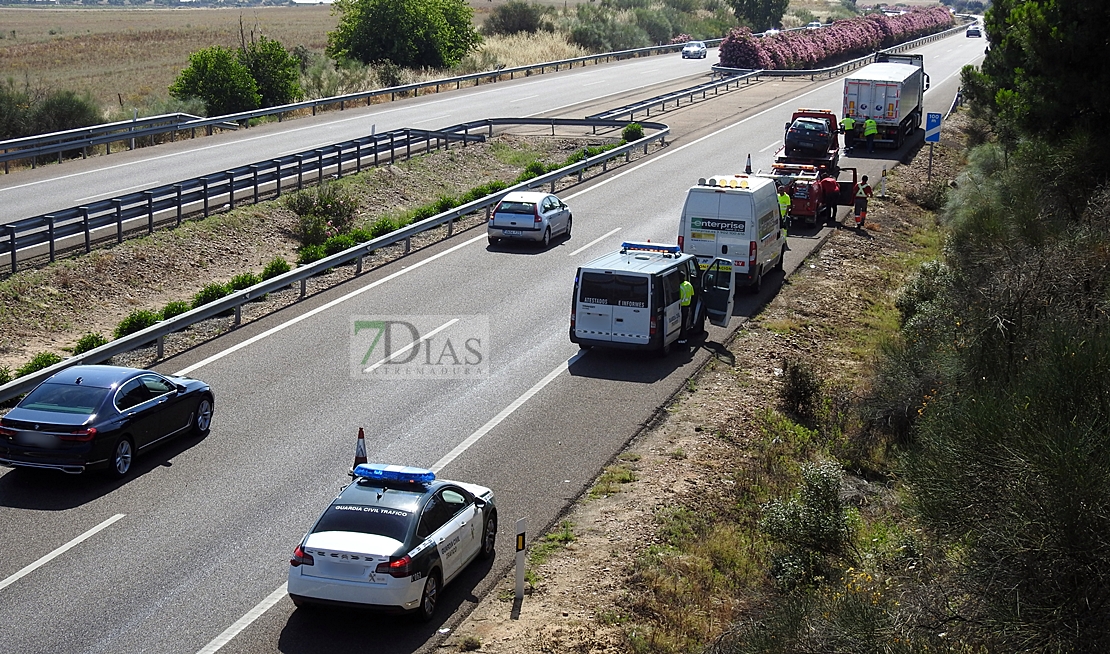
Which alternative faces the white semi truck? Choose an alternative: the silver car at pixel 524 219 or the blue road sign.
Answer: the silver car

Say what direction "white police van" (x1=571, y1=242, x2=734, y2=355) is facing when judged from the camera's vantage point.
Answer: facing away from the viewer and to the right of the viewer

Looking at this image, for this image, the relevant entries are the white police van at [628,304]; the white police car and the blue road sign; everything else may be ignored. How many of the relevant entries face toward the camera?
1

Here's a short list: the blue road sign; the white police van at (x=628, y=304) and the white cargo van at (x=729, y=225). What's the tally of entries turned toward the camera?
1

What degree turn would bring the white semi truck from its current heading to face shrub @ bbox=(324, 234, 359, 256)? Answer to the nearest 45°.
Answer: approximately 180°

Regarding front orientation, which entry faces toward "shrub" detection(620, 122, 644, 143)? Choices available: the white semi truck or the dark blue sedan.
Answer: the dark blue sedan

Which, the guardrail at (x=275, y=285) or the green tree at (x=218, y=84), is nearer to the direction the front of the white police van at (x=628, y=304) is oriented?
the green tree

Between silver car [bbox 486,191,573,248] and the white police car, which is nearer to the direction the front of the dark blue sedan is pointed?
the silver car

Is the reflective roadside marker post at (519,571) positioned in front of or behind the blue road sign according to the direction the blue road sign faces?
in front

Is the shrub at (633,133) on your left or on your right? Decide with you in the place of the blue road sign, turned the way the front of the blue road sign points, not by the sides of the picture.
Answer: on your right

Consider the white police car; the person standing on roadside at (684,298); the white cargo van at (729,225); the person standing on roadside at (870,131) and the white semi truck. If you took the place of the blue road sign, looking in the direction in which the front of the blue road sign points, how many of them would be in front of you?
3

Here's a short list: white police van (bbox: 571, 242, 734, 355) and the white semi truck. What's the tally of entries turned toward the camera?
0

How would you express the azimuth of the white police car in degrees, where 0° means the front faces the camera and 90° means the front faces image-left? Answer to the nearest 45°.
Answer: approximately 225°
